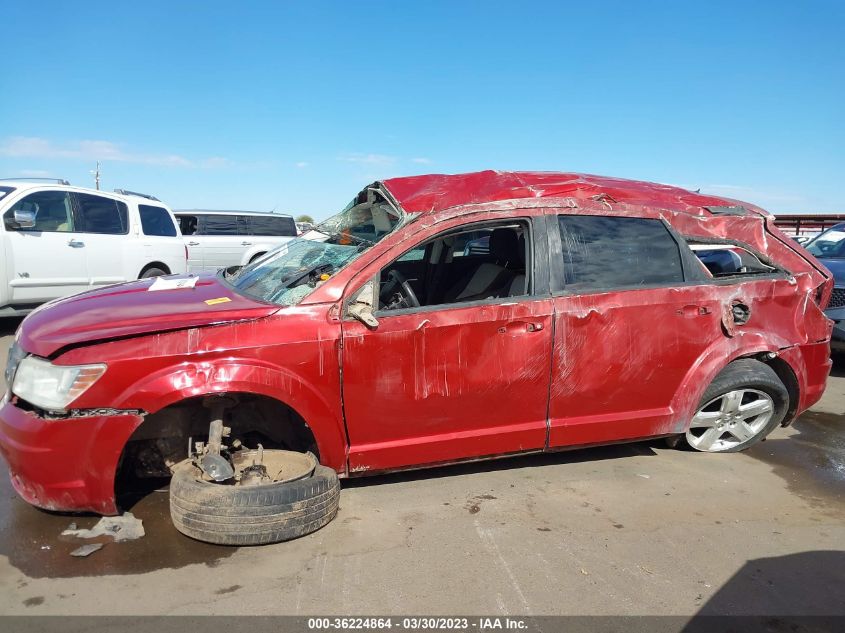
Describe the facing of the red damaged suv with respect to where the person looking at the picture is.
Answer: facing to the left of the viewer

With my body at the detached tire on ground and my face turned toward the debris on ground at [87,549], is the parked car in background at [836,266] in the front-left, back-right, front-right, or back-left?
back-right

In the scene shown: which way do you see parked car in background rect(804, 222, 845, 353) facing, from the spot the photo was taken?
facing the viewer and to the left of the viewer

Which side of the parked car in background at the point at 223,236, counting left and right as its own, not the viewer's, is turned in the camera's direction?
left

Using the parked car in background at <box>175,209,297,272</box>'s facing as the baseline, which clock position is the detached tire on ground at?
The detached tire on ground is roughly at 9 o'clock from the parked car in background.

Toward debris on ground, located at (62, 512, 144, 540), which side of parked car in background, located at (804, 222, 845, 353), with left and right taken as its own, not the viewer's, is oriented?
front

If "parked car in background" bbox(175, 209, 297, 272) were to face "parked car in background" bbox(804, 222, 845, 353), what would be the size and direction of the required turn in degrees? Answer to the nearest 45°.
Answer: approximately 135° to its left

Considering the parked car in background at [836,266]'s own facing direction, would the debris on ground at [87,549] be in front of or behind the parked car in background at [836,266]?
in front

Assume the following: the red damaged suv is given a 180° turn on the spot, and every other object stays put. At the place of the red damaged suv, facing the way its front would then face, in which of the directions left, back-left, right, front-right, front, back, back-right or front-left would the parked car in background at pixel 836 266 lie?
front-left
